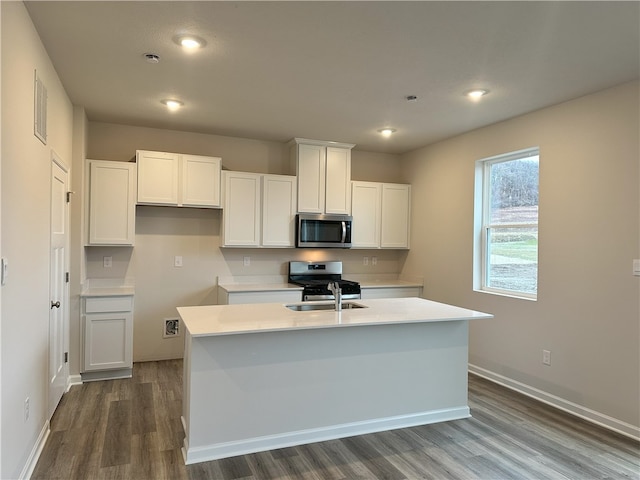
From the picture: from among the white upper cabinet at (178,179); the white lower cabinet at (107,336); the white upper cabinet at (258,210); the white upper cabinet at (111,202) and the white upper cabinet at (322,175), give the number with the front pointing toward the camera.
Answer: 5

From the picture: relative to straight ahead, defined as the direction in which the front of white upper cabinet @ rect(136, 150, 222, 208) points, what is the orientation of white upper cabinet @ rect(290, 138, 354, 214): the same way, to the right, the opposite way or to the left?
the same way

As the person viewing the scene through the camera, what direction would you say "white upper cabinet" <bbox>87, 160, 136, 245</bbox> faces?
facing the viewer

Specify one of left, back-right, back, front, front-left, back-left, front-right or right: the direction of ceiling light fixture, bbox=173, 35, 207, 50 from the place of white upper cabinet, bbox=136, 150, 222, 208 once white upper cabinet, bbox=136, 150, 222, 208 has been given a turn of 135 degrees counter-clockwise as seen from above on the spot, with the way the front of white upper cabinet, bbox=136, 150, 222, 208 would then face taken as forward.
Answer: back-right

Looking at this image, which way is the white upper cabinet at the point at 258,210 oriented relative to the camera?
toward the camera

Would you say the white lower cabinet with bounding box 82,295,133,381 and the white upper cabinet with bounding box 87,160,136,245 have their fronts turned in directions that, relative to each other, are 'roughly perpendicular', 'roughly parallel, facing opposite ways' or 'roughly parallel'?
roughly parallel

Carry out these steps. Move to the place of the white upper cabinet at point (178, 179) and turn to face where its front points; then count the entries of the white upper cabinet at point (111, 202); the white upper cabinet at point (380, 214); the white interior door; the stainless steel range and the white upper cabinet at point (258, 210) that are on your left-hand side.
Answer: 3

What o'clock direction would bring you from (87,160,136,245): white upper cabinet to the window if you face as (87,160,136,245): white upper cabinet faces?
The window is roughly at 10 o'clock from the white upper cabinet.

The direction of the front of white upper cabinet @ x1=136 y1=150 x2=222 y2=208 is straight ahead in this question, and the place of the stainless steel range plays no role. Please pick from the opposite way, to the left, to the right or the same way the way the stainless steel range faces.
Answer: the same way

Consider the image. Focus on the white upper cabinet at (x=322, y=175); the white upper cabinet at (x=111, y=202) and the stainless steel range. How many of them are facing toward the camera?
3

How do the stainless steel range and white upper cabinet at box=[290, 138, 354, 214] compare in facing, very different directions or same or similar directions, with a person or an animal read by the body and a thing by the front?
same or similar directions

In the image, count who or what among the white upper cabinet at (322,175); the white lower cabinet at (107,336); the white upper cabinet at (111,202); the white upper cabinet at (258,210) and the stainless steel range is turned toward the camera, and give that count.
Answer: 5

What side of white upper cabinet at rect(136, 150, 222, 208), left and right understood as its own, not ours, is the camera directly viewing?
front

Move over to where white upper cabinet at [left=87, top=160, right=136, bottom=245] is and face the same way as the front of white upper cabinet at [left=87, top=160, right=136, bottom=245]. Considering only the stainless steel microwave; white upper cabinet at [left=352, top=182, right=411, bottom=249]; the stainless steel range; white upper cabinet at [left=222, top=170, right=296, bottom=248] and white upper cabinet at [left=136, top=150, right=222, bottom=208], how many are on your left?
5

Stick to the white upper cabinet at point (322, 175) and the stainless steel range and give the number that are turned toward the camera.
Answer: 2

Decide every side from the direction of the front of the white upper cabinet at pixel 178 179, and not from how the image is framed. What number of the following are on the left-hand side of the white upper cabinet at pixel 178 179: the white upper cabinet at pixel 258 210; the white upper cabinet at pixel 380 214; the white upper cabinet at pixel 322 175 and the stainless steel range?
4

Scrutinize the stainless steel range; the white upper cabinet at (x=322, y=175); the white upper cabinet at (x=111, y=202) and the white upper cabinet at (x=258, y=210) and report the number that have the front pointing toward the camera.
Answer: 4
